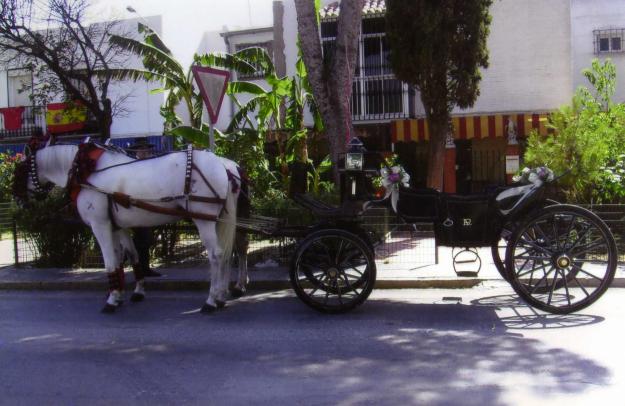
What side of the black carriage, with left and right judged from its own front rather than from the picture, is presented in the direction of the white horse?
front

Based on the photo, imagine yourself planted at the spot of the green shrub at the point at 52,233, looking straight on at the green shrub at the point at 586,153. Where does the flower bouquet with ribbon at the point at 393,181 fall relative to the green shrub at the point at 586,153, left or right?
right

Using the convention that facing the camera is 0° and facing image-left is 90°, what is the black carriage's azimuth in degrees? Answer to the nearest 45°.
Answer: approximately 90°

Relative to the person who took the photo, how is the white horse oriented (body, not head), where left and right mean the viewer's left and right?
facing to the left of the viewer

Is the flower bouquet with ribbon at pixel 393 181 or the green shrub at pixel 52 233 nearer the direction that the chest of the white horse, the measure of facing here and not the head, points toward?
the green shrub

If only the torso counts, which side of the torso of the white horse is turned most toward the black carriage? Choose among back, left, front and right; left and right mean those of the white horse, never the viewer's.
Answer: back

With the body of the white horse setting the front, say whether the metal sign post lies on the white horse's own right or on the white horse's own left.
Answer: on the white horse's own right
